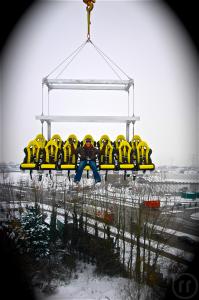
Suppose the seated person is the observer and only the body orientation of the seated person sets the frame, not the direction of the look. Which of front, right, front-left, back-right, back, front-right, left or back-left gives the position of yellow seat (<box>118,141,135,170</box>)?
left

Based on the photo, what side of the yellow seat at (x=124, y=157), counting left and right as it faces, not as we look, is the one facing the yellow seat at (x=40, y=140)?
right

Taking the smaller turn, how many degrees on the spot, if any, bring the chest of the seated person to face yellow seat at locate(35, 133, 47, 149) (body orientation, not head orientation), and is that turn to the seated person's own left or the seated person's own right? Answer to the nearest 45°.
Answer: approximately 90° to the seated person's own right

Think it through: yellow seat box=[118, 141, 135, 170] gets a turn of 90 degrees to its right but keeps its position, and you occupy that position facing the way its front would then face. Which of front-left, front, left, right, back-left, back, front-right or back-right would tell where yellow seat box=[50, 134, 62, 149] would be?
front

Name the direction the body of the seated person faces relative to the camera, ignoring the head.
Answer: toward the camera

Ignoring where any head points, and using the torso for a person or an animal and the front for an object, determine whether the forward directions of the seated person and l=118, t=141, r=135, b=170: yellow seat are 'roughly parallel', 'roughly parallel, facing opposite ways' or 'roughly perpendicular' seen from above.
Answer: roughly parallel

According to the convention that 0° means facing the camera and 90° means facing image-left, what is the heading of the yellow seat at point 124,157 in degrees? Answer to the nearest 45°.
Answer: approximately 0°

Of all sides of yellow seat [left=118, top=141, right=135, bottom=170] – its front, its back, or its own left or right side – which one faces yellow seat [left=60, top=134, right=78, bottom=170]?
right

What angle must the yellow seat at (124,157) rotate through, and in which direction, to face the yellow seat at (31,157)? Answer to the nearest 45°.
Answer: approximately 90° to its right

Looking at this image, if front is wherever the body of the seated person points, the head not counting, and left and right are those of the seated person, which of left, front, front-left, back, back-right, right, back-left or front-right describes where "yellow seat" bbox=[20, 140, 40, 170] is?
right

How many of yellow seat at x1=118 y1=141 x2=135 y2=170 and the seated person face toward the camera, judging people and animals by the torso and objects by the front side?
2

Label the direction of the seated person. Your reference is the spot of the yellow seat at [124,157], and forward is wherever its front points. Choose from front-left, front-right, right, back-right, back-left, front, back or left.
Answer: right

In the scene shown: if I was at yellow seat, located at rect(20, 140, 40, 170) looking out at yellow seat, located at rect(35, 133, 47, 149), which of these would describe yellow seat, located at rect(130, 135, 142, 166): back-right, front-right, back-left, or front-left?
front-right

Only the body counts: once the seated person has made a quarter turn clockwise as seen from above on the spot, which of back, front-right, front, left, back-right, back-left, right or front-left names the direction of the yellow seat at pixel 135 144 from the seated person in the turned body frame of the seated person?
back
